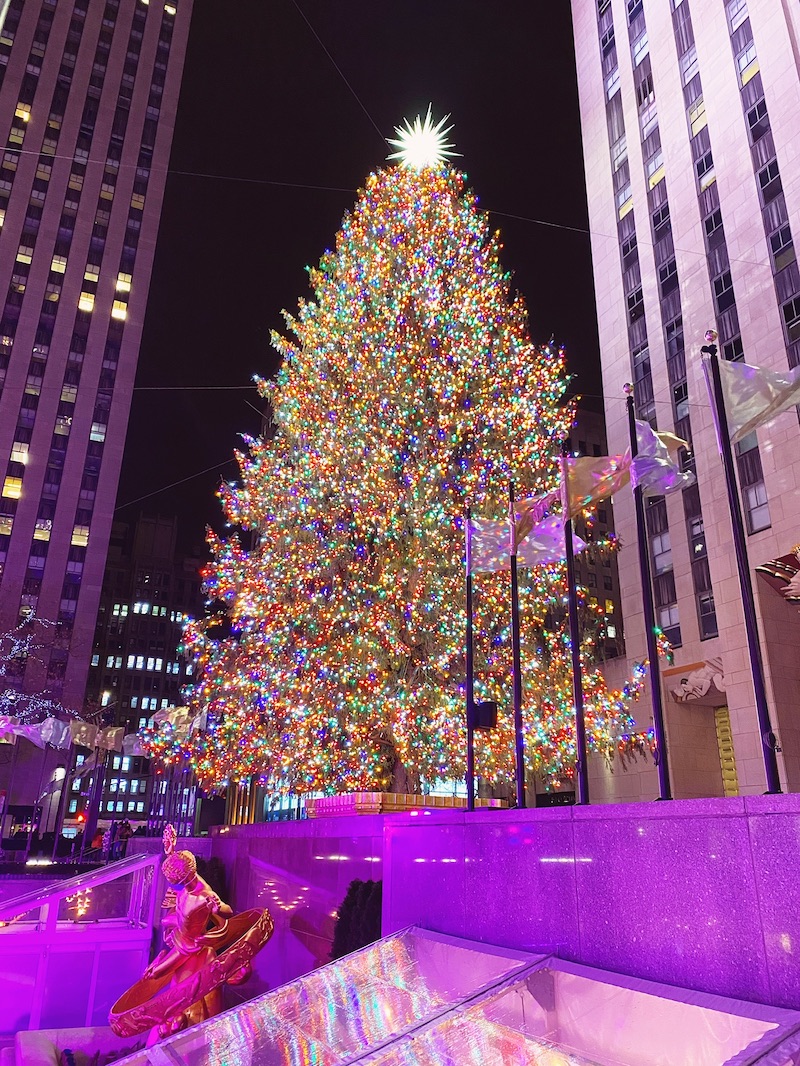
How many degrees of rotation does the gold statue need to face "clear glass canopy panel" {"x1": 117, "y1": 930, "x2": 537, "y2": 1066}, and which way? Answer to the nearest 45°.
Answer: approximately 90° to its left

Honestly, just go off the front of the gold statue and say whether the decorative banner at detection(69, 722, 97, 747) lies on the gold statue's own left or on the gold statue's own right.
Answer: on the gold statue's own right

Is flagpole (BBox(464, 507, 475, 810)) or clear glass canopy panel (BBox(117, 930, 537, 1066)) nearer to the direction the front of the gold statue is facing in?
the clear glass canopy panel

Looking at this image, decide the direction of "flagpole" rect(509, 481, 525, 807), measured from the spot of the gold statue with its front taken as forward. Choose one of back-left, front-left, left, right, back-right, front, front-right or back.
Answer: back-left

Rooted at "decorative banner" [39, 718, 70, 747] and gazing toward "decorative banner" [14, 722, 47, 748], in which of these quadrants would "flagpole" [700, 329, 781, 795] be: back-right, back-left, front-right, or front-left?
back-left

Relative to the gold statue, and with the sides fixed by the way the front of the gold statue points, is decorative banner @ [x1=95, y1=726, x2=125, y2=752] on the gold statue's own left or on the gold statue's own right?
on the gold statue's own right

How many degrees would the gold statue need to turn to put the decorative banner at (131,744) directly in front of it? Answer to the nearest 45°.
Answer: approximately 135° to its right
